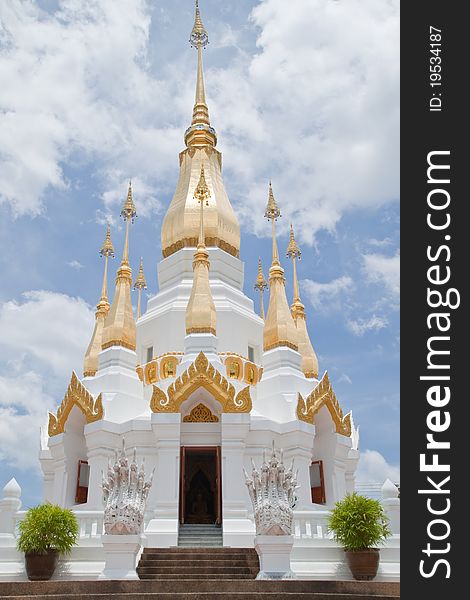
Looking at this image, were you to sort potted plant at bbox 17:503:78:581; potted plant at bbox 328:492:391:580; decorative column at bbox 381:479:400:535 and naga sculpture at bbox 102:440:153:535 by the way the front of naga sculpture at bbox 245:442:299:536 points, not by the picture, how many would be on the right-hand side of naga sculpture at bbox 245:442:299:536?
2

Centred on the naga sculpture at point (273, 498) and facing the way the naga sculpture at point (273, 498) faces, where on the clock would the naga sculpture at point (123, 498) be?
the naga sculpture at point (123, 498) is roughly at 3 o'clock from the naga sculpture at point (273, 498).

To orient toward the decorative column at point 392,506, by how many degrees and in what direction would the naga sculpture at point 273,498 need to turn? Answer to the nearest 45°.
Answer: approximately 135° to its left

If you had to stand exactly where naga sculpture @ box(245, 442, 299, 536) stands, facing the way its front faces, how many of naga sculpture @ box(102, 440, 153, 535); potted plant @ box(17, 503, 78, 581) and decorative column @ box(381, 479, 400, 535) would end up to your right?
2

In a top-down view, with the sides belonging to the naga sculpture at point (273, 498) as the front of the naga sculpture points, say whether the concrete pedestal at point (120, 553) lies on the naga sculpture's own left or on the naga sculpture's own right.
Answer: on the naga sculpture's own right

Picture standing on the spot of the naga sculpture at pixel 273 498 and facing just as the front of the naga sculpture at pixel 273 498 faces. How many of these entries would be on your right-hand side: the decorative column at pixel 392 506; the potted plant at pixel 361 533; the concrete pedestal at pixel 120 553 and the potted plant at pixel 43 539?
2

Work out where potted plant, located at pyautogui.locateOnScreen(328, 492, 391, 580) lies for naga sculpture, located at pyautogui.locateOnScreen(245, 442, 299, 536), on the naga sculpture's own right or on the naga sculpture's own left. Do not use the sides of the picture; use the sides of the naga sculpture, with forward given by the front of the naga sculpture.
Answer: on the naga sculpture's own left

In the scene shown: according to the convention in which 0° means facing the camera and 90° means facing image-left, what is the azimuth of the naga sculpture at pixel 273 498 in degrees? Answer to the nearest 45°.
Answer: approximately 0°

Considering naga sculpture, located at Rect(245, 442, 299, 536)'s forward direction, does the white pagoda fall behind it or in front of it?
behind

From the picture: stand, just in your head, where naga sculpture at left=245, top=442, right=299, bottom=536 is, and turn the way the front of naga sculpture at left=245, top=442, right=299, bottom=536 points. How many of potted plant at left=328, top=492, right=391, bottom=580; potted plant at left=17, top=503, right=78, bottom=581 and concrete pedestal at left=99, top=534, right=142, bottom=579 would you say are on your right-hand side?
2
